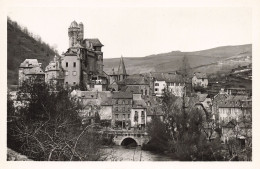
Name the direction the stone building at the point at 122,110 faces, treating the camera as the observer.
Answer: facing the viewer

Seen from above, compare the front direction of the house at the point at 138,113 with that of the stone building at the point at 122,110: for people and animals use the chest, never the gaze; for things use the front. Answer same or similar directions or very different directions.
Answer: same or similar directions

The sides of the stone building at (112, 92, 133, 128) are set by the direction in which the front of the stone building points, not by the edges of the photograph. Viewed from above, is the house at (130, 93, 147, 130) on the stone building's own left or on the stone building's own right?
on the stone building's own left

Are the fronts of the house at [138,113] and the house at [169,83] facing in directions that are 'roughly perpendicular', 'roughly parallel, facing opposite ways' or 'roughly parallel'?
roughly parallel

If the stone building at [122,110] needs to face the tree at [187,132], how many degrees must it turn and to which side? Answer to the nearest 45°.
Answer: approximately 45° to its left

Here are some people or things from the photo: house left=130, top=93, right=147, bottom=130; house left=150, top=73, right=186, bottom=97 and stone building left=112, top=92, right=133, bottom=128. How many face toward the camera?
3
